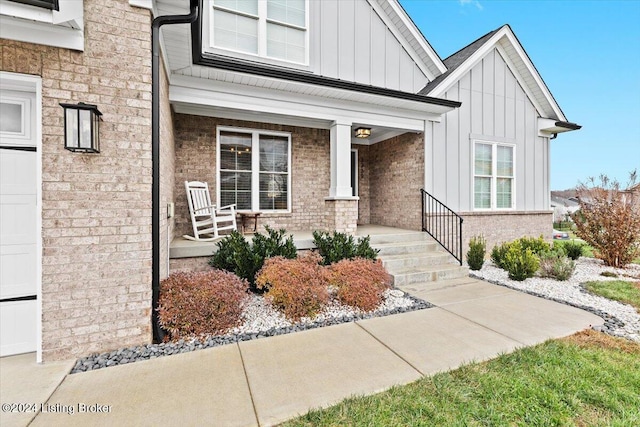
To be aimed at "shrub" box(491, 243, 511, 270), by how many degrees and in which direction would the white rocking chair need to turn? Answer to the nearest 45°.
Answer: approximately 45° to its left

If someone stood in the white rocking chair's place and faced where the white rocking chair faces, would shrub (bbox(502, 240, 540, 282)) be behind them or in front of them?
in front

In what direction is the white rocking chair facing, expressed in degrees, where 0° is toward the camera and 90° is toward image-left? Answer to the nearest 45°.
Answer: approximately 315°

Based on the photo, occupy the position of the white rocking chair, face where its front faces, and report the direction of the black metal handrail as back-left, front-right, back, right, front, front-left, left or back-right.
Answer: front-left

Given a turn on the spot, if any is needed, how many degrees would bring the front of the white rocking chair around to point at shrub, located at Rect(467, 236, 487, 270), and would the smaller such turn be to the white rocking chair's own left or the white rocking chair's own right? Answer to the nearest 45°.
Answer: approximately 45° to the white rocking chair's own left

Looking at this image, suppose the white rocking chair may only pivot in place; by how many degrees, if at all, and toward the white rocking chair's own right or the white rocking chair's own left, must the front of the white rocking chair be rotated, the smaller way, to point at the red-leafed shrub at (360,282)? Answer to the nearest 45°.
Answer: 0° — it already faces it

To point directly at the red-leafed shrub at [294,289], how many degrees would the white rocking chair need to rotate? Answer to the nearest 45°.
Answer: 0° — it already faces it

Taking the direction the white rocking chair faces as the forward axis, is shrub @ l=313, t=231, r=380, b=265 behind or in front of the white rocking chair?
in front

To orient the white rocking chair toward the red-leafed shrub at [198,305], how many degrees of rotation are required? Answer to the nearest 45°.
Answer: approximately 45° to its right
